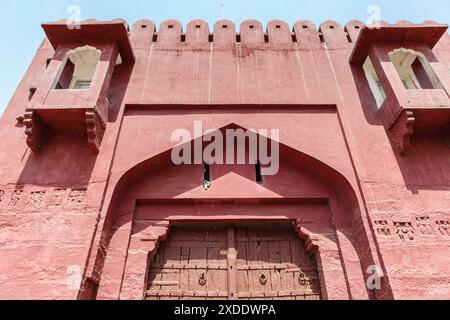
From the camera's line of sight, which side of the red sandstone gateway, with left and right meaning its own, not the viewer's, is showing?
front
